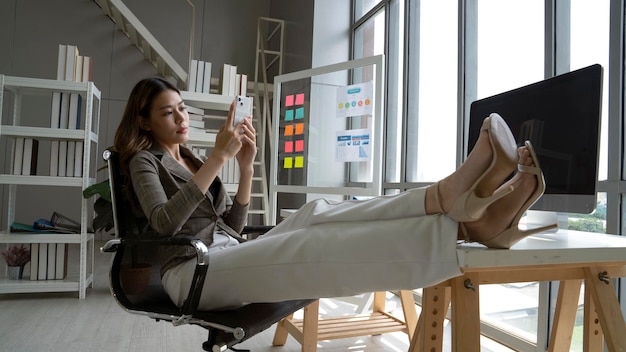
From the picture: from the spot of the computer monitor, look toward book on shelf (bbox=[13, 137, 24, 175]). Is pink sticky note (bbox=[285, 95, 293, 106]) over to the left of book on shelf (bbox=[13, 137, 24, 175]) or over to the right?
right

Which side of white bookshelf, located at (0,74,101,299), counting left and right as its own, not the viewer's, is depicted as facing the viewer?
front

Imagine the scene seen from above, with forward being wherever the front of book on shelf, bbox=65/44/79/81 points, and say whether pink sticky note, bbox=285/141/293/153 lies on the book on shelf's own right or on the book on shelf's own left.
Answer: on the book on shelf's own left

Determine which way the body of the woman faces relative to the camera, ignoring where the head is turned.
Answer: to the viewer's right

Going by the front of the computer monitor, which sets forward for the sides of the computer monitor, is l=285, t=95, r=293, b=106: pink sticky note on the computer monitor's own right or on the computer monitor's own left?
on the computer monitor's own right

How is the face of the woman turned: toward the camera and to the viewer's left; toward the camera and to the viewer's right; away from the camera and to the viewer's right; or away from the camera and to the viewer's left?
toward the camera and to the viewer's right

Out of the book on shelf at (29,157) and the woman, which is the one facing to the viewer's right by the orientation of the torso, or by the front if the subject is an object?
the woman
